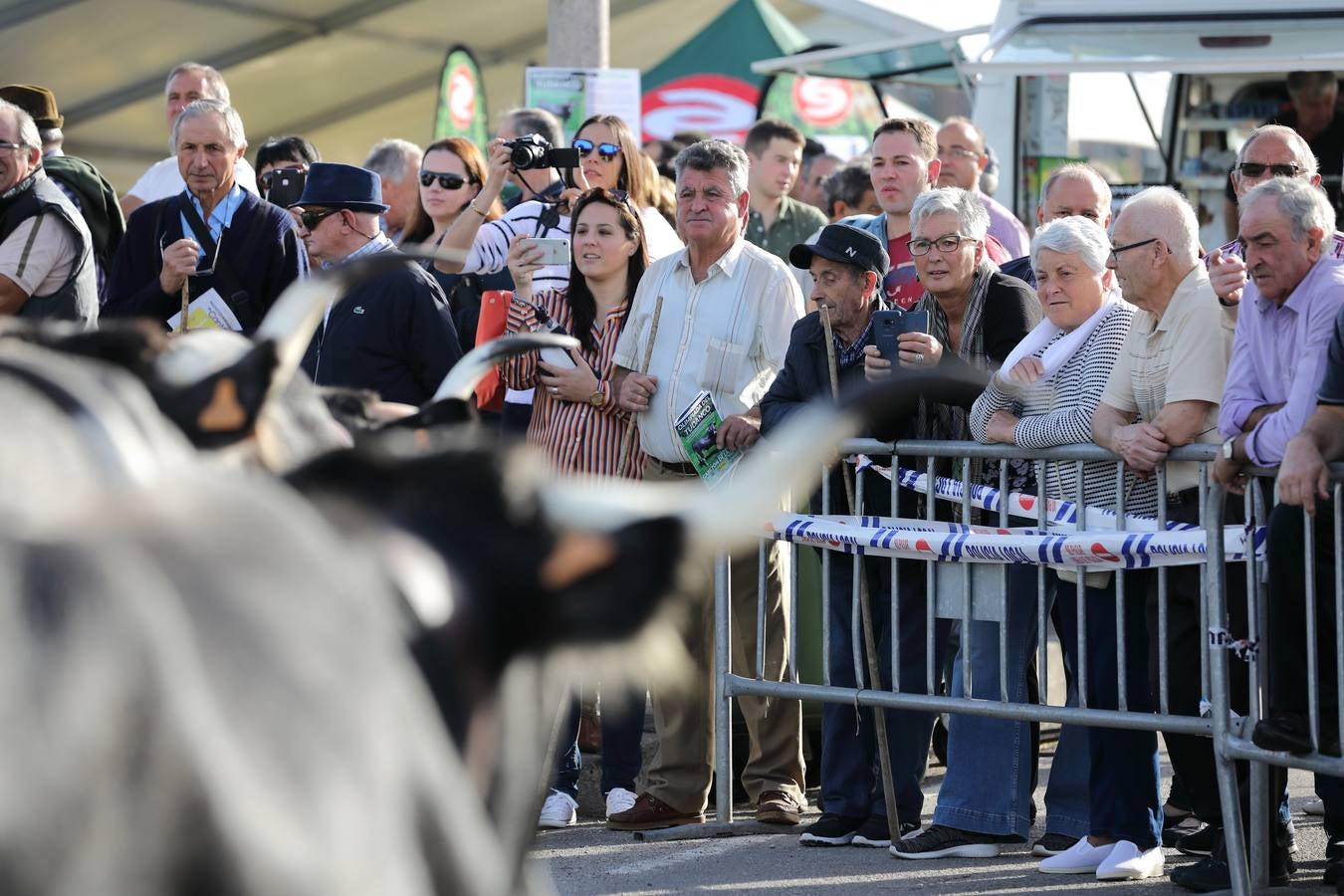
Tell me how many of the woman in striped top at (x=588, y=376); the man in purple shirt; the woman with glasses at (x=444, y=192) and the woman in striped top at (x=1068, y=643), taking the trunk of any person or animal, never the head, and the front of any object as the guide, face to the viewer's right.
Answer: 0

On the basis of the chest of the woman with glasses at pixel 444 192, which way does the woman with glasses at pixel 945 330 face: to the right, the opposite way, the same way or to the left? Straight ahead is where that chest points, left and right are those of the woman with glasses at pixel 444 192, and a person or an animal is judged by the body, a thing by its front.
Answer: the same way

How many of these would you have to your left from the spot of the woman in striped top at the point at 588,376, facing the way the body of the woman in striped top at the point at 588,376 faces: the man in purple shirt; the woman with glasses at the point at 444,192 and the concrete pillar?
1

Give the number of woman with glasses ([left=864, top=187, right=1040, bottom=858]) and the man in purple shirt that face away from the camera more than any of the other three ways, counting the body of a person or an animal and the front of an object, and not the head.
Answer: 0

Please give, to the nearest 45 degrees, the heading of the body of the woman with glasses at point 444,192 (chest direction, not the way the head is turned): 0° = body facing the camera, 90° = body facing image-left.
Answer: approximately 45°

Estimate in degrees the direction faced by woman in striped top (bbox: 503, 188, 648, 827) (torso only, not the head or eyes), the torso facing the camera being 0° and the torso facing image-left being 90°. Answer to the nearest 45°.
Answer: approximately 45°

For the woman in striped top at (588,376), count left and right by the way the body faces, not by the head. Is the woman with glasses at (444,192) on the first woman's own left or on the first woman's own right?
on the first woman's own right

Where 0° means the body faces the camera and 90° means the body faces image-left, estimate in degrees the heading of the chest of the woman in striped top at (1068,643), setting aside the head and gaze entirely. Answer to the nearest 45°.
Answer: approximately 45°

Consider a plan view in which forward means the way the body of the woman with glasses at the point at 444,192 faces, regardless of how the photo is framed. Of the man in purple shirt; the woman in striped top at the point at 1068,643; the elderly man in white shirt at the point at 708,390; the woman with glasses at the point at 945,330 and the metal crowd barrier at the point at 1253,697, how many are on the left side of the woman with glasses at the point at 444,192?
5

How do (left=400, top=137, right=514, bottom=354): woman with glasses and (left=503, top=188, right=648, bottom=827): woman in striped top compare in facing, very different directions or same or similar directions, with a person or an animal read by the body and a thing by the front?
same or similar directions

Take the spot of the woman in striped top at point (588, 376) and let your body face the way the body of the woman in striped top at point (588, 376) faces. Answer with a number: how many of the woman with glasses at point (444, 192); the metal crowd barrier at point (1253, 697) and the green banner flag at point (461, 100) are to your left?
1

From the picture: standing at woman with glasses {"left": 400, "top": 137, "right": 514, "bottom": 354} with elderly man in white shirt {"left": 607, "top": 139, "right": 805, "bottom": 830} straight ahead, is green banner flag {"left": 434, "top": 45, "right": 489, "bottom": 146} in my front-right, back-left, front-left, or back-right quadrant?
back-left

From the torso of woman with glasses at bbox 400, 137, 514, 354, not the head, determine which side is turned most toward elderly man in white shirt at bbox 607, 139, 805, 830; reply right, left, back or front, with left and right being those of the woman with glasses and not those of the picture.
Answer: left

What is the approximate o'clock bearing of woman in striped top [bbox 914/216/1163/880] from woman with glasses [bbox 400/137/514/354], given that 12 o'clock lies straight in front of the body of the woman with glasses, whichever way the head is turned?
The woman in striped top is roughly at 9 o'clock from the woman with glasses.

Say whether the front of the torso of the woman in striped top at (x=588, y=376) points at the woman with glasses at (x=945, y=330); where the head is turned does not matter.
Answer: no

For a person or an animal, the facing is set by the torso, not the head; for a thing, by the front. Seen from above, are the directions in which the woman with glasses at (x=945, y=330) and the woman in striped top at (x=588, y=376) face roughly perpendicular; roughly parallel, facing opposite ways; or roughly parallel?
roughly parallel

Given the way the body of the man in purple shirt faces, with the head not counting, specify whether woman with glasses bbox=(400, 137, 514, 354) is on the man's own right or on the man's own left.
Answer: on the man's own right

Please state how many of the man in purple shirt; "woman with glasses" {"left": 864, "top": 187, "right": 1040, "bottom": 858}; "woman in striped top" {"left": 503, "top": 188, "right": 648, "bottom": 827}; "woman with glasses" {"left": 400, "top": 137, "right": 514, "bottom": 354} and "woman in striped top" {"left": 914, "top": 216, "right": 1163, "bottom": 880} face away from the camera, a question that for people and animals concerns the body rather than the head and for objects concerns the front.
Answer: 0
